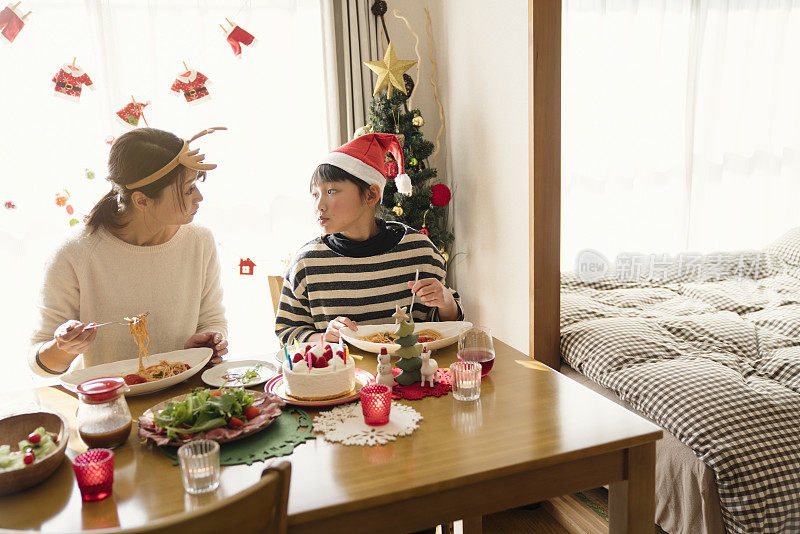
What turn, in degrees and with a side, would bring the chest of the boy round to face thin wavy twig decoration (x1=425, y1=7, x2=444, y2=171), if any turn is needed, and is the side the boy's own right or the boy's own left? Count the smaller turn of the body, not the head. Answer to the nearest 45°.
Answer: approximately 180°

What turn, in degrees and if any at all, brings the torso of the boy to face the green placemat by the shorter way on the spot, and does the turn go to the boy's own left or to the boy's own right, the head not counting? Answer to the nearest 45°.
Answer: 0° — they already face it

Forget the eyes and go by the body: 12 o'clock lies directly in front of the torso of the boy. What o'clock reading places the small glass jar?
The small glass jar is roughly at 1 o'clock from the boy.

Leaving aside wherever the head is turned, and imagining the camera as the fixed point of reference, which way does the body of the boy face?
toward the camera

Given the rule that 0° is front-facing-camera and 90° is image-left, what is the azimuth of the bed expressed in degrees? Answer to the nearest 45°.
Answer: approximately 45°

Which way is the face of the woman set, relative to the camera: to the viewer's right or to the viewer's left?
to the viewer's right

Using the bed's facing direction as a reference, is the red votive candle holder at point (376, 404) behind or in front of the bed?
in front

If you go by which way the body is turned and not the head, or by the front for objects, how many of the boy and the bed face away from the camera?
0

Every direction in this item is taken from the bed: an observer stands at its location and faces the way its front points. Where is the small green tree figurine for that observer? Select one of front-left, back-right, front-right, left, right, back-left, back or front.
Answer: front

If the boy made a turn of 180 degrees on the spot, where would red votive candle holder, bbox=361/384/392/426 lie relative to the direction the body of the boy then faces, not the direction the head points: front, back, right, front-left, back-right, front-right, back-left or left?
back

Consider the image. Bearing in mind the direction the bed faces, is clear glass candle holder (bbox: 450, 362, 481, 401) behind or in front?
in front
